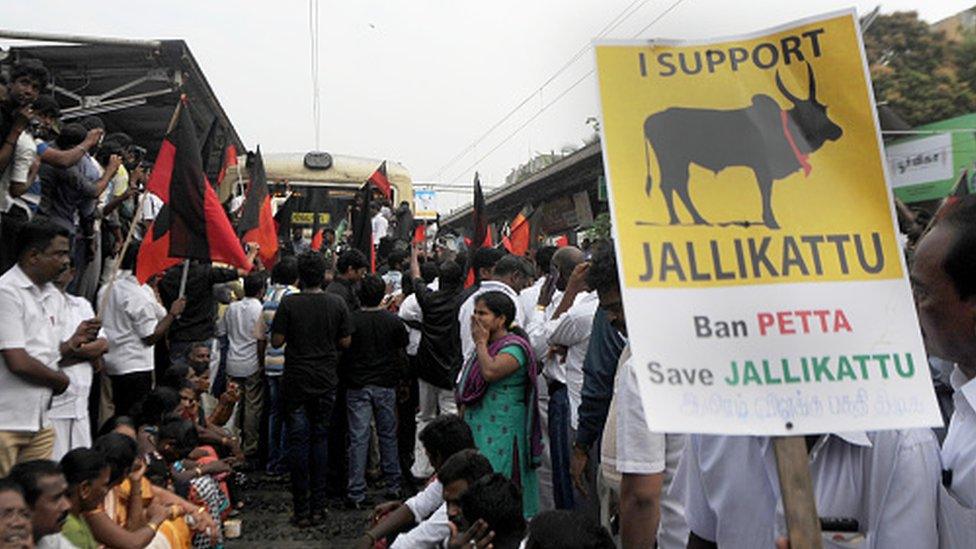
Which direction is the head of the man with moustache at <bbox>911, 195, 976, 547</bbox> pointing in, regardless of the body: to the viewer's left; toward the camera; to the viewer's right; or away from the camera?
to the viewer's left

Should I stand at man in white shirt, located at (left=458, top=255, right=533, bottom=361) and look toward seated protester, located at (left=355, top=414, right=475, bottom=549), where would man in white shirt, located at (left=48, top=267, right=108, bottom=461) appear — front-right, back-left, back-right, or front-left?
front-right

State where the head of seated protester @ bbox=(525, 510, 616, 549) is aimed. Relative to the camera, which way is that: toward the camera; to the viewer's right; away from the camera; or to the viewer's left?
away from the camera

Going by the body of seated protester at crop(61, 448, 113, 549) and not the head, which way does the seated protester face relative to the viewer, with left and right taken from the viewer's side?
facing to the right of the viewer

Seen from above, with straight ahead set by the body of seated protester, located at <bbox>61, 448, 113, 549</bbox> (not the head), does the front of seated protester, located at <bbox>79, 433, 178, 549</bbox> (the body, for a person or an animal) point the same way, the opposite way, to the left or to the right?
the same way

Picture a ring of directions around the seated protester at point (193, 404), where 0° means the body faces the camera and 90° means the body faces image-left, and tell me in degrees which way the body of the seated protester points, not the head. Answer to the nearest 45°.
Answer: approximately 270°

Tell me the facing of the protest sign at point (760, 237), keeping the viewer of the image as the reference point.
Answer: facing the viewer

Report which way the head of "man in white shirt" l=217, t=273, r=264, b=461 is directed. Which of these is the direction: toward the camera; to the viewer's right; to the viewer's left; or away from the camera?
away from the camera
